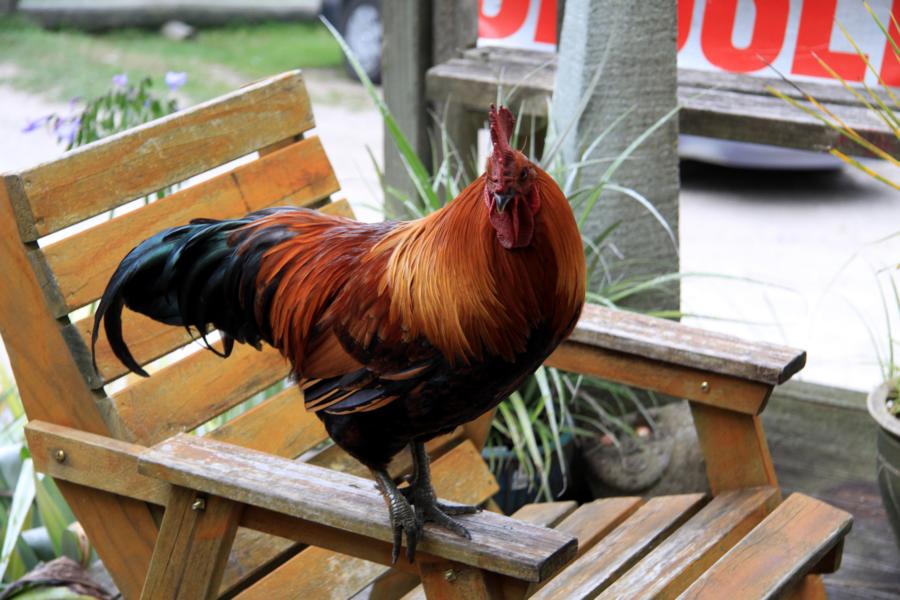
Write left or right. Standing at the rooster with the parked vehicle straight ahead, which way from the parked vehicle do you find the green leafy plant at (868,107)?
right

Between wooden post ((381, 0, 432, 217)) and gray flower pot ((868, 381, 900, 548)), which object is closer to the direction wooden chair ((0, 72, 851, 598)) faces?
the gray flower pot

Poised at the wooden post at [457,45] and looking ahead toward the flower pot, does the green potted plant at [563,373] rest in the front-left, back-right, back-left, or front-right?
front-right

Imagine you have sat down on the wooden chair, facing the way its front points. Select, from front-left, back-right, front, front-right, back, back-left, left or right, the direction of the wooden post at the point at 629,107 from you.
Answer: left

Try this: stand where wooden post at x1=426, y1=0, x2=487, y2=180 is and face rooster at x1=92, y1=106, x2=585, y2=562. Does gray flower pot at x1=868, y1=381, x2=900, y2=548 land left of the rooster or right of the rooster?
left

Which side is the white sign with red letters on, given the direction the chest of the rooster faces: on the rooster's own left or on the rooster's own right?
on the rooster's own left

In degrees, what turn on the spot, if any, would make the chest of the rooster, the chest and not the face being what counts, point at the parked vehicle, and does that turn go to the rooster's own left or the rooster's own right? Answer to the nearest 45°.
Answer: approximately 135° to the rooster's own left

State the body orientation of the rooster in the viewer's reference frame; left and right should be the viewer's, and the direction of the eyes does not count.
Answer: facing the viewer and to the right of the viewer

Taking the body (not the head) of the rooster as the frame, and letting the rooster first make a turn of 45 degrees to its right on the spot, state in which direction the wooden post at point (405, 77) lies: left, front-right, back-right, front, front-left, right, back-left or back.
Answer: back

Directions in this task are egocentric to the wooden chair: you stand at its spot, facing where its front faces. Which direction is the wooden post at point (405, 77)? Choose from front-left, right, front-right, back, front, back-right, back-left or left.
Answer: back-left

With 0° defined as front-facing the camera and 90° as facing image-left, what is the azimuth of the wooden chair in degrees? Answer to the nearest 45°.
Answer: approximately 315°
